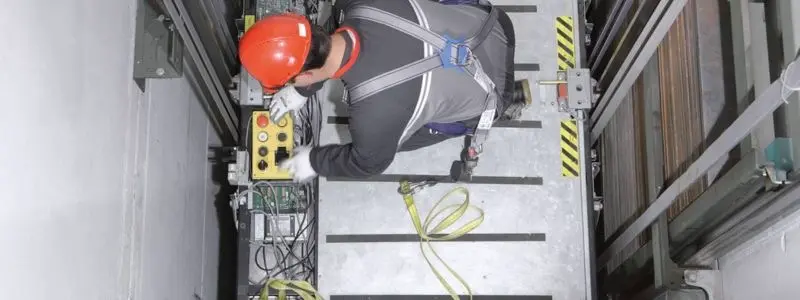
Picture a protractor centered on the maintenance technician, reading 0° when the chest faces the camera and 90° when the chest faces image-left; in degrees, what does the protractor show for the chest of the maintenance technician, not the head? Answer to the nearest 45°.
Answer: approximately 90°

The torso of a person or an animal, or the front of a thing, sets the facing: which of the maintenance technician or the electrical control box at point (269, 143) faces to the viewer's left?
the maintenance technician

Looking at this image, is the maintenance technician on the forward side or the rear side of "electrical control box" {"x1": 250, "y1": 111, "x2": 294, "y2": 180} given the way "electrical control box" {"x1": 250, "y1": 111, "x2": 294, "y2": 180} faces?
on the forward side

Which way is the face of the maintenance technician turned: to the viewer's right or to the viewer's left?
to the viewer's left

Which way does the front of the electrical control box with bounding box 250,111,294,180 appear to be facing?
toward the camera

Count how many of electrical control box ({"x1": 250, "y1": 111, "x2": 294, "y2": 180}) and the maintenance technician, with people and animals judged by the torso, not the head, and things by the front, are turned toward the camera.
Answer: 1
